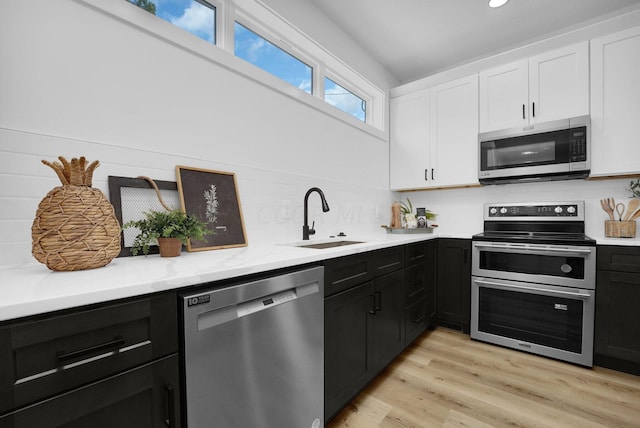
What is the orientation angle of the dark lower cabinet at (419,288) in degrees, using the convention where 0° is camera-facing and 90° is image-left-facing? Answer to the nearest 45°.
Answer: approximately 315°

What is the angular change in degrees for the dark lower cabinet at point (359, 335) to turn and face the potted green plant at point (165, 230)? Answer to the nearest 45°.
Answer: approximately 90° to its right

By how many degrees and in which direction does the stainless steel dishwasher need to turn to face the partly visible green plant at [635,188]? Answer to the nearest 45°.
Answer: approximately 45° to its left

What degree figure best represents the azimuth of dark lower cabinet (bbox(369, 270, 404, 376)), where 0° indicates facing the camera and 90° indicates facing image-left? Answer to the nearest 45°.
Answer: approximately 315°

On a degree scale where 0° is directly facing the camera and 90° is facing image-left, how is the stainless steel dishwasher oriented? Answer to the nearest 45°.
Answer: approximately 315°

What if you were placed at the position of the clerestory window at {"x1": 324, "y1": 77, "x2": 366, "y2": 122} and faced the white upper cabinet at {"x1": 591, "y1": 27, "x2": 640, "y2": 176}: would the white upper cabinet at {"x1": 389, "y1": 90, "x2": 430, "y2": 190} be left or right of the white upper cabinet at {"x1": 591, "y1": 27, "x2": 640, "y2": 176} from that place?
left

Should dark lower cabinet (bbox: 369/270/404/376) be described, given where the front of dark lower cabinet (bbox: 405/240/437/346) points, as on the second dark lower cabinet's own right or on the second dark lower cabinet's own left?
on the second dark lower cabinet's own right
